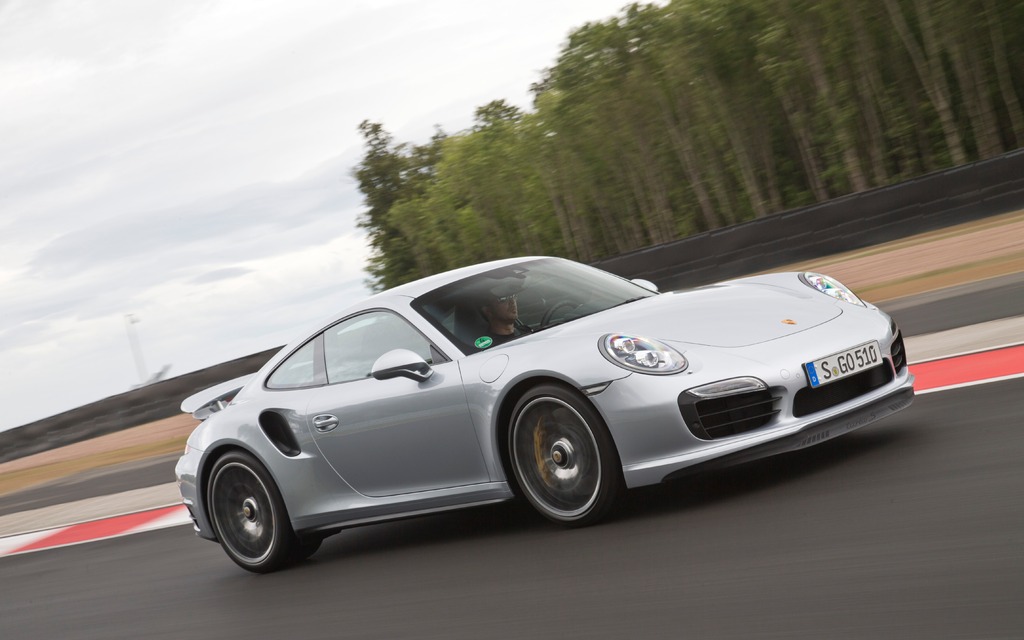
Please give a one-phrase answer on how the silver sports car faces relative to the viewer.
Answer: facing the viewer and to the right of the viewer

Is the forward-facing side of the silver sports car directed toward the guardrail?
no
